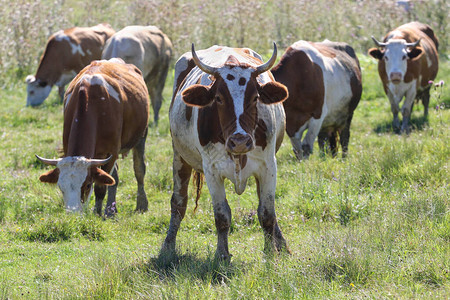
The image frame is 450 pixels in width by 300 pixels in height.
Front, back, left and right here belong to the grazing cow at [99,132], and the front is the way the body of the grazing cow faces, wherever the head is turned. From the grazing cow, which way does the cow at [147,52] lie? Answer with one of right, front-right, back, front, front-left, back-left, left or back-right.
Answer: back-right

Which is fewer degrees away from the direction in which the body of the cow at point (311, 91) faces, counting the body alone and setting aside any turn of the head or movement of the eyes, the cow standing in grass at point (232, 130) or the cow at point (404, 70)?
the cow standing in grass

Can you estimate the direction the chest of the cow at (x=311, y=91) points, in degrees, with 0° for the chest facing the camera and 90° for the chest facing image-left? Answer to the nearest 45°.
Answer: approximately 45°

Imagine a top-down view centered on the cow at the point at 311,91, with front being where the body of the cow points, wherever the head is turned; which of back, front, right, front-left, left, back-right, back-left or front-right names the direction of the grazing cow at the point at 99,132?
front

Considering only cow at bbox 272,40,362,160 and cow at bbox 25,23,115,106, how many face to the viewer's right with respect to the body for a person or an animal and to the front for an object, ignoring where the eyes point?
0

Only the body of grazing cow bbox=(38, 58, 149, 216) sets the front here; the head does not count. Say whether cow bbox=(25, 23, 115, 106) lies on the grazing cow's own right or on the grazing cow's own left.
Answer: on the grazing cow's own right

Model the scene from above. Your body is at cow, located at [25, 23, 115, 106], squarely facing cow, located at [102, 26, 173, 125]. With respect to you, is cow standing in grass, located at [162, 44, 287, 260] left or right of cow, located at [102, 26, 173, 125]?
right

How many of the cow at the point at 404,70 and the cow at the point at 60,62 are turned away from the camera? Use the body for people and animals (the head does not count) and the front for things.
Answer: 0

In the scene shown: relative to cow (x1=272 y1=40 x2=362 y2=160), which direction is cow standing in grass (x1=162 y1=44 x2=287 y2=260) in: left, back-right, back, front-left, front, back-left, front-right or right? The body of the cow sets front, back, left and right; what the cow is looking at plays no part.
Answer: front-left
